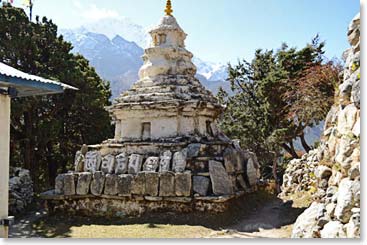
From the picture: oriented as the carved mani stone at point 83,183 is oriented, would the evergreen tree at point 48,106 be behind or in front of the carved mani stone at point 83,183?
behind

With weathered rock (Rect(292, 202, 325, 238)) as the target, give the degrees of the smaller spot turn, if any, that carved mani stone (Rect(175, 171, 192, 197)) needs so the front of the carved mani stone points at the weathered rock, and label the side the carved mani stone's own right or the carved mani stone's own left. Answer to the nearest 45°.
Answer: approximately 45° to the carved mani stone's own left

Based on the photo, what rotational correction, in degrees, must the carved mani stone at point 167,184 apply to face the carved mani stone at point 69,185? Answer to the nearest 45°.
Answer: approximately 90° to its right

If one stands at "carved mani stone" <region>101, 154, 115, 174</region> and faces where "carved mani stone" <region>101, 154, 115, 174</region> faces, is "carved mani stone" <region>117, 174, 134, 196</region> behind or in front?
in front
